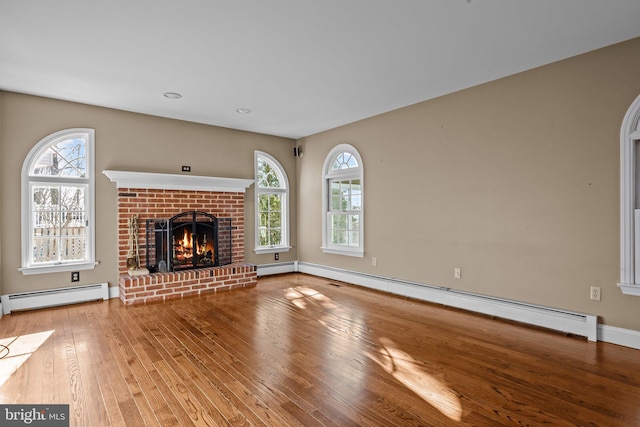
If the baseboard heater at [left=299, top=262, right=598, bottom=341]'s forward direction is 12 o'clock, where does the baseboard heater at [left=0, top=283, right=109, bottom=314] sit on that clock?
the baseboard heater at [left=0, top=283, right=109, bottom=314] is roughly at 1 o'clock from the baseboard heater at [left=299, top=262, right=598, bottom=341].

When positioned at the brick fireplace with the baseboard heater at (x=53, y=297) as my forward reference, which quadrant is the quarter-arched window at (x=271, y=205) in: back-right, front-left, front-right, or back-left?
back-right

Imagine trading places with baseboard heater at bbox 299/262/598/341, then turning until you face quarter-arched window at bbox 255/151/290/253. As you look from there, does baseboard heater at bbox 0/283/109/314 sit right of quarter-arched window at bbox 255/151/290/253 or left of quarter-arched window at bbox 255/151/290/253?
left

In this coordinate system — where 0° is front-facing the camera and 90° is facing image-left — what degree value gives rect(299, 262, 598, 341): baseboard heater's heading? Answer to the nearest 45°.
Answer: approximately 45°

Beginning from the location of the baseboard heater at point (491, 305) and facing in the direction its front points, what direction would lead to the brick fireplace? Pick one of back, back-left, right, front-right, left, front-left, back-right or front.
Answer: front-right

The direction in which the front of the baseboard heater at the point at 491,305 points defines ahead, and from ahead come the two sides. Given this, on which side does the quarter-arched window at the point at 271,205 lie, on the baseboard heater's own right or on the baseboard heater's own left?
on the baseboard heater's own right

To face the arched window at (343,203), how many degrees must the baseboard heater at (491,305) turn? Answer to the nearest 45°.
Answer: approximately 90° to its right

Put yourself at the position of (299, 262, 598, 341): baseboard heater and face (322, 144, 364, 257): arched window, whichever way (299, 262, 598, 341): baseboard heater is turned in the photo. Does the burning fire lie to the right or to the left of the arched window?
left

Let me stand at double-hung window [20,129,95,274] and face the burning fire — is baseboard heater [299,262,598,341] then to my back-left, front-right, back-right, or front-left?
front-right

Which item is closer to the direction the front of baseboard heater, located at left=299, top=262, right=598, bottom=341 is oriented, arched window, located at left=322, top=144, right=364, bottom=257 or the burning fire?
the burning fire

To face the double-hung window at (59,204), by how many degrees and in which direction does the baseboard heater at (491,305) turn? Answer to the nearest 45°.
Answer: approximately 45° to its right
